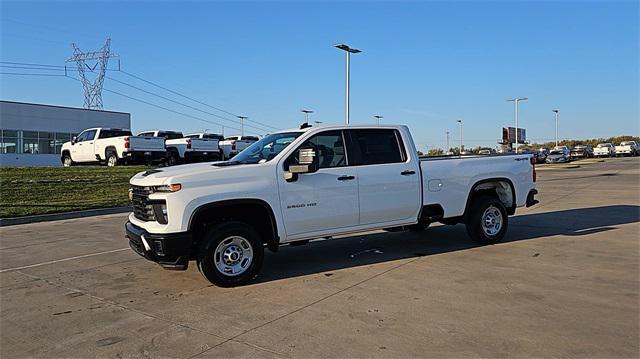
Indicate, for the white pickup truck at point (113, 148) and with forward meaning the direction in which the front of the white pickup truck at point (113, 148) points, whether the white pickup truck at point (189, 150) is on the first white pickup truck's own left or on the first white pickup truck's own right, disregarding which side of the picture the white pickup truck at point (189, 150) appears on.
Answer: on the first white pickup truck's own right

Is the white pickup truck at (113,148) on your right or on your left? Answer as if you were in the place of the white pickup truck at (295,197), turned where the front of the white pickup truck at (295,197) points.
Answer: on your right

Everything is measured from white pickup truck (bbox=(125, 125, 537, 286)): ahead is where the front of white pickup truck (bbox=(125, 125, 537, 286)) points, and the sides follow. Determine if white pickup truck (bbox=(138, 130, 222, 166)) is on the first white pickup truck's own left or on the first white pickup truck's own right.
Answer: on the first white pickup truck's own right

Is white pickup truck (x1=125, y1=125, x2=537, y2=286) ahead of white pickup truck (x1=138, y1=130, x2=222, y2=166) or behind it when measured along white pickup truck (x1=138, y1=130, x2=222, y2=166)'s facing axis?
behind

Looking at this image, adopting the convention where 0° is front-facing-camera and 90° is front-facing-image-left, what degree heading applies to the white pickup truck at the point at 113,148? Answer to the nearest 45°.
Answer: approximately 135°

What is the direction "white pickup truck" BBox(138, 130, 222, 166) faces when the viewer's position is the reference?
facing away from the viewer and to the left of the viewer

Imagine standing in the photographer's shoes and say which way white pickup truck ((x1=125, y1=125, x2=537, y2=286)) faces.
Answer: facing the viewer and to the left of the viewer

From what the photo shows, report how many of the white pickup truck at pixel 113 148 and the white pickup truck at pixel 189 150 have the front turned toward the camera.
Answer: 0

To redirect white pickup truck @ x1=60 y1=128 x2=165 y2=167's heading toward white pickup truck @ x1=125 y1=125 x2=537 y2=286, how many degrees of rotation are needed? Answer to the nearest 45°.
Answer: approximately 135° to its left

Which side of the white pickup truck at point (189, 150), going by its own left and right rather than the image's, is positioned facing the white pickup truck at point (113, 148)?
left
